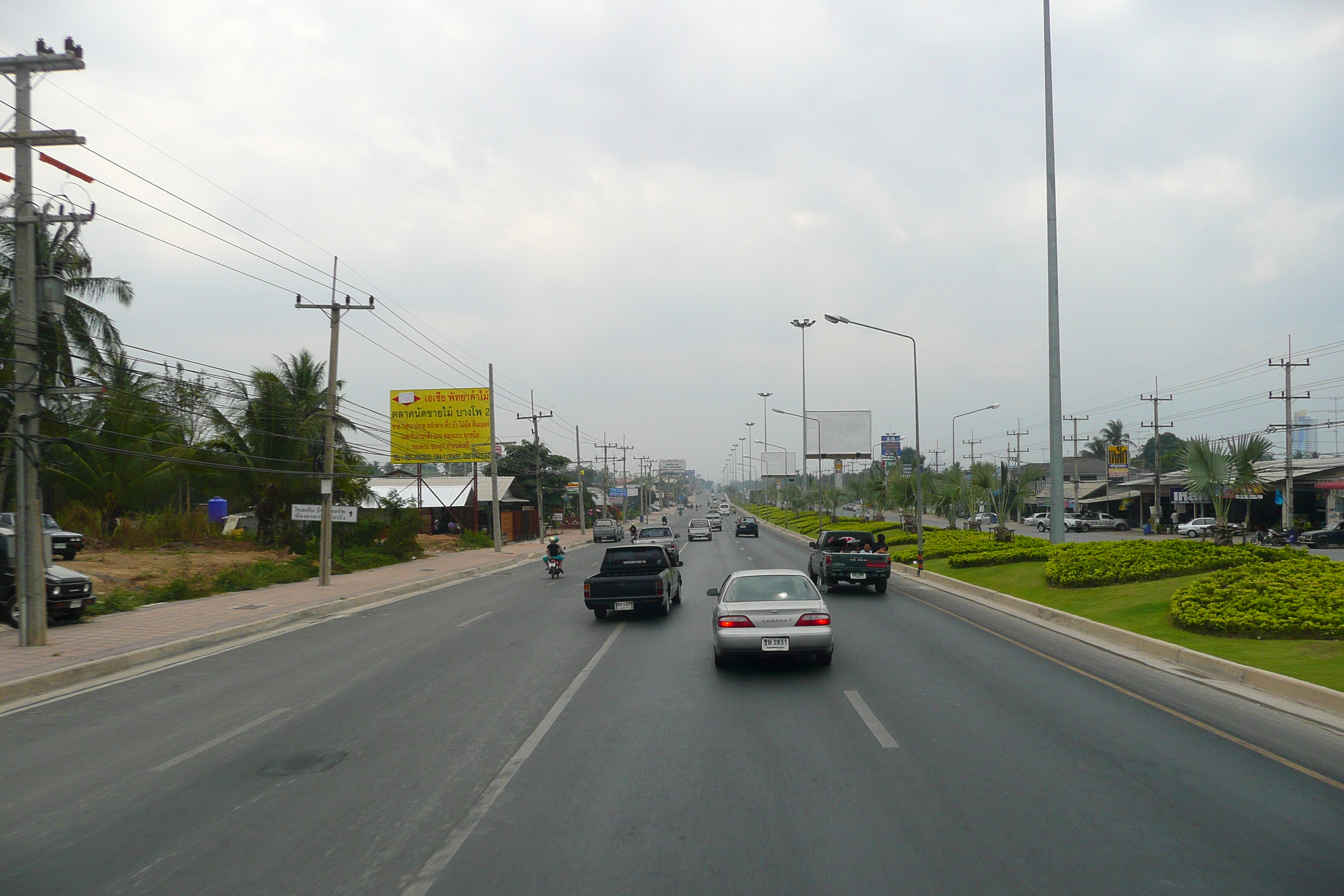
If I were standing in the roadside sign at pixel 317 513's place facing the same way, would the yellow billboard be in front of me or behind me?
behind

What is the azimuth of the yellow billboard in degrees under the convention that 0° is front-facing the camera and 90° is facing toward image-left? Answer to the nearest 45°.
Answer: approximately 0°

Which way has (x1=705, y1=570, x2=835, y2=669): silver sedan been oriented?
away from the camera

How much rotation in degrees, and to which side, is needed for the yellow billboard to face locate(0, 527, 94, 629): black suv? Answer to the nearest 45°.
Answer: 0° — it already faces it

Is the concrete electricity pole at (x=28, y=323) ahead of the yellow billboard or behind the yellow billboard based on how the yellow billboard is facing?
ahead

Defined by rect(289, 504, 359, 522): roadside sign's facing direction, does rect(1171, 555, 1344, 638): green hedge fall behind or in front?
in front

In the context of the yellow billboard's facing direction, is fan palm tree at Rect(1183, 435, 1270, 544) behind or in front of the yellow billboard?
in front

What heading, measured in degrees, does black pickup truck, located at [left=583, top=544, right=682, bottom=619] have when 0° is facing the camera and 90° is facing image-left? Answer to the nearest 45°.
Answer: approximately 180°

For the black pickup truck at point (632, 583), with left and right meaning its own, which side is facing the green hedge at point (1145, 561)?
right

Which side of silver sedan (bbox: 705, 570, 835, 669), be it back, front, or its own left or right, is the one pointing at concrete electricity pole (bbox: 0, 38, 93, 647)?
left
